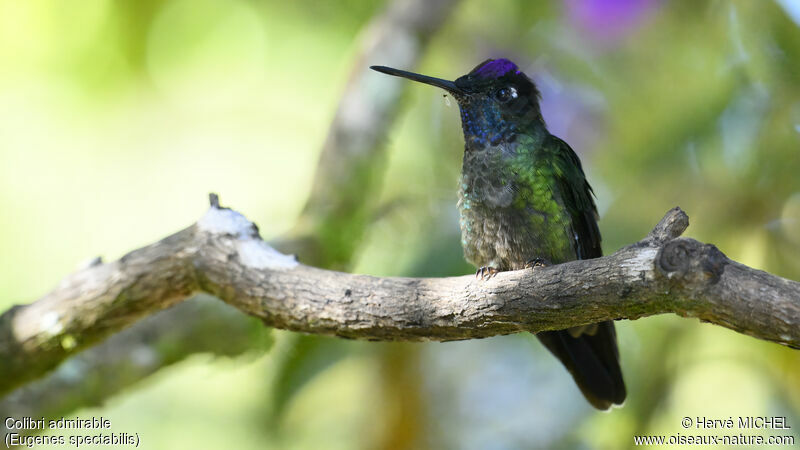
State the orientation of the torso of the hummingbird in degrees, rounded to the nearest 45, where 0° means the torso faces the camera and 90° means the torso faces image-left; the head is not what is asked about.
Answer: approximately 45°

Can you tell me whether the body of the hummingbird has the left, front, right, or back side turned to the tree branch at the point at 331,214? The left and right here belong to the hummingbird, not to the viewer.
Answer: right
